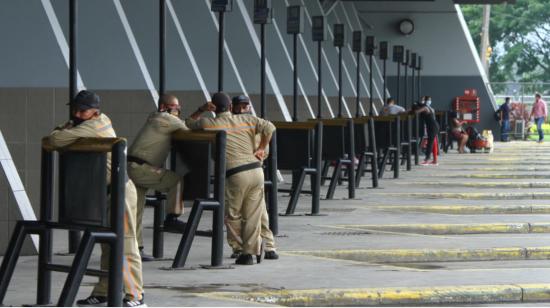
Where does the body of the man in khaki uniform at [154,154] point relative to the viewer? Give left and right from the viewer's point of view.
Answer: facing to the right of the viewer

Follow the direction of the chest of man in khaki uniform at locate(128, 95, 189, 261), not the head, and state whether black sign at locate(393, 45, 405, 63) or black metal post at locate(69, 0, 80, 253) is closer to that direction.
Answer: the black sign

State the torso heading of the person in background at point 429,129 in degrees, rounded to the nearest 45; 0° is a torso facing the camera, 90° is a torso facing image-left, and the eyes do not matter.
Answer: approximately 90°

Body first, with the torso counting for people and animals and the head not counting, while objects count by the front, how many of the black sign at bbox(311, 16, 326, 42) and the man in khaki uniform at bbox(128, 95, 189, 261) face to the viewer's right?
1
